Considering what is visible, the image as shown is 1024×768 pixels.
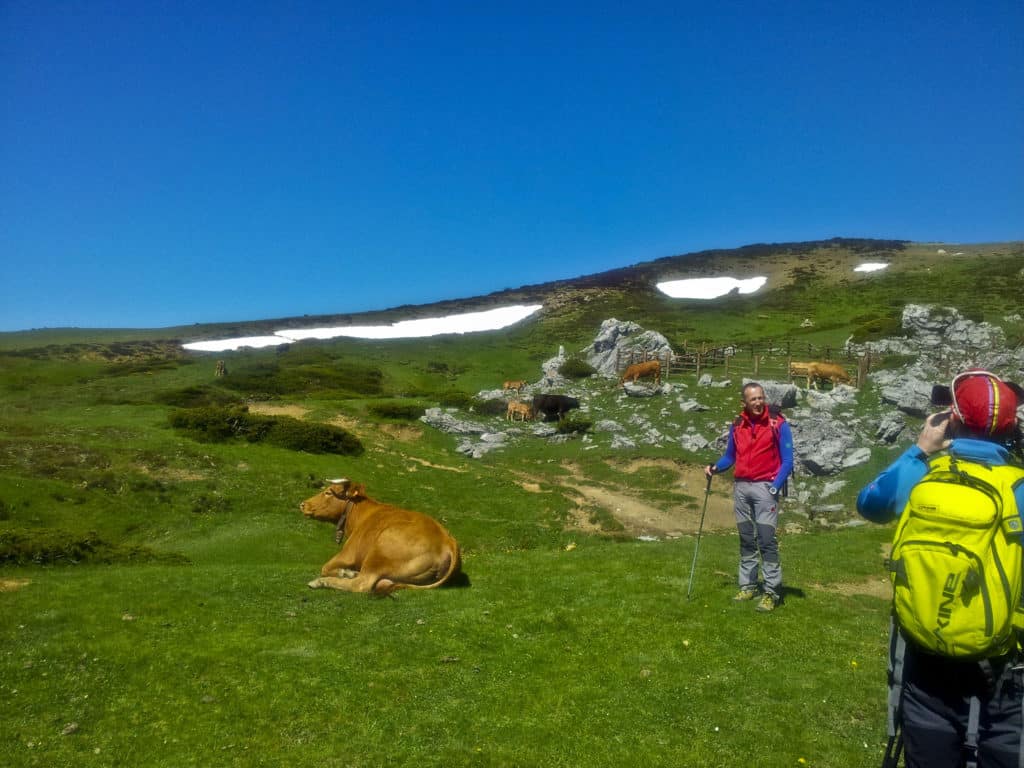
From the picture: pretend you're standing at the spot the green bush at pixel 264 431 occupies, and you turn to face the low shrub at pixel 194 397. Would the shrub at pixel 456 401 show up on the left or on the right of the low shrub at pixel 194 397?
right

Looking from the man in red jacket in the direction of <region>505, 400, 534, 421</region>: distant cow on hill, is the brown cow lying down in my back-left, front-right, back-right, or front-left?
front-left

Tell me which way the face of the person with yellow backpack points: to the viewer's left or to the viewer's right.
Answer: to the viewer's left

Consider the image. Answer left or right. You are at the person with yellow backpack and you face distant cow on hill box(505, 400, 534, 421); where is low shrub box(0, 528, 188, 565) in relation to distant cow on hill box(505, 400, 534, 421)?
left
